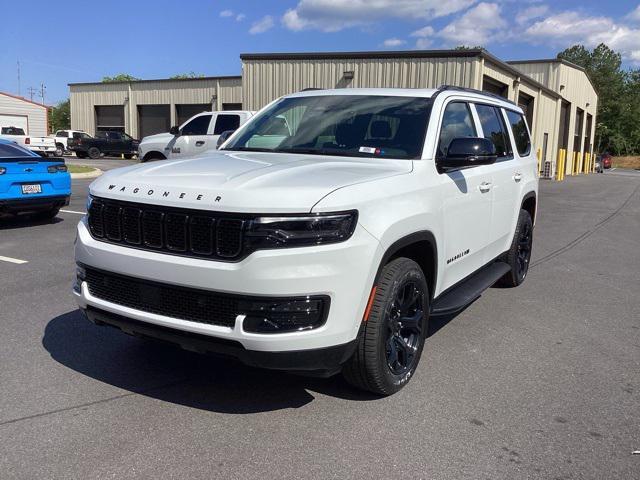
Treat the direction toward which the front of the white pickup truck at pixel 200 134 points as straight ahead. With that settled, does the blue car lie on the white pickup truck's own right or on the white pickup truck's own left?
on the white pickup truck's own left

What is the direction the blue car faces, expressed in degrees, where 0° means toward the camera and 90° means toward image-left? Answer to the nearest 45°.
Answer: approximately 135°

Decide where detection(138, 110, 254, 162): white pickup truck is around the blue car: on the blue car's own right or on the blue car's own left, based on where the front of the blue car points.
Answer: on the blue car's own right

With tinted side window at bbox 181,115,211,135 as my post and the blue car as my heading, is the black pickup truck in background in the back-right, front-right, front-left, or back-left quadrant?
back-right

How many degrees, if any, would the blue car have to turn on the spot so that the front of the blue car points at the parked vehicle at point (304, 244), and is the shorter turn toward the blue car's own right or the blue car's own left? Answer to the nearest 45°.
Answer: approximately 135° to the blue car's own left

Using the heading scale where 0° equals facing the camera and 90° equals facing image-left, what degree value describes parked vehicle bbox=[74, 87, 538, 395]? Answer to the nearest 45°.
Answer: approximately 45°

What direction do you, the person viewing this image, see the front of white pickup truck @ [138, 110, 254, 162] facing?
facing to the left of the viewer

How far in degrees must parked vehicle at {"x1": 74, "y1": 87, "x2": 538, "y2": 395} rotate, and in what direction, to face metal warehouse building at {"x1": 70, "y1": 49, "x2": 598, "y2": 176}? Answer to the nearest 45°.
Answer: approximately 135° to its right
